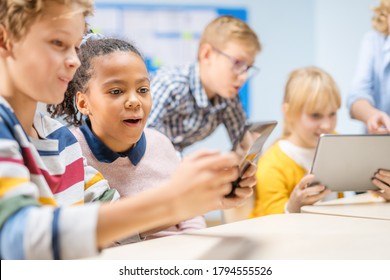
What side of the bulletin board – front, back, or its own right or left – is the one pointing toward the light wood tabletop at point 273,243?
front

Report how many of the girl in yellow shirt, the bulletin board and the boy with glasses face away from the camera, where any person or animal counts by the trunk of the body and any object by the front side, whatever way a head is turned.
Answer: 0

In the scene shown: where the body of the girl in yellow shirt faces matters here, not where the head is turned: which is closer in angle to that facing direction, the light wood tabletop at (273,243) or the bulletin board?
the light wood tabletop

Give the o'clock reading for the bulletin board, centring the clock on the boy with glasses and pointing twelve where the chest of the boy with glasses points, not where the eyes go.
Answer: The bulletin board is roughly at 7 o'clock from the boy with glasses.

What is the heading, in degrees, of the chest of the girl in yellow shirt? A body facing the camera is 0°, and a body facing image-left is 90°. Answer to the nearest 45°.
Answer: approximately 315°

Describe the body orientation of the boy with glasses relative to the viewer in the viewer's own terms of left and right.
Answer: facing the viewer and to the right of the viewer

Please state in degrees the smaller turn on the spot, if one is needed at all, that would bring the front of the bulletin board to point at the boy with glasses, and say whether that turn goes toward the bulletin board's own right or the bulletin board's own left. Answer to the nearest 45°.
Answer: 0° — it already faces them

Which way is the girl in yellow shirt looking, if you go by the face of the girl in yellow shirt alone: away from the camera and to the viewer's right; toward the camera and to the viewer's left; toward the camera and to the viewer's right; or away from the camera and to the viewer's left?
toward the camera and to the viewer's right

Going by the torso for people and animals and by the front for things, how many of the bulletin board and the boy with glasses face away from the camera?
0

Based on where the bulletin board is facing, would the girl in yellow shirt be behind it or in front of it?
in front

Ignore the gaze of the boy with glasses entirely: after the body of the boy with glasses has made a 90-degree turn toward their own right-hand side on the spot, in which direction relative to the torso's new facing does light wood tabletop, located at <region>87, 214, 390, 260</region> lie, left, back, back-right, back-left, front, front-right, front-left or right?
front-left
